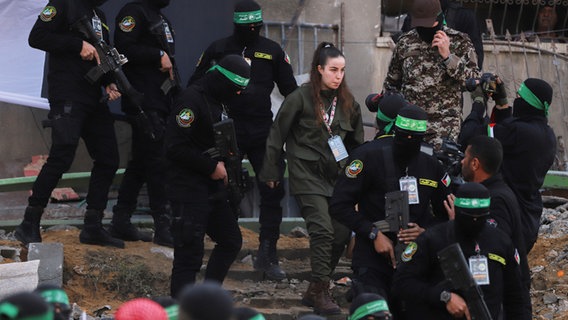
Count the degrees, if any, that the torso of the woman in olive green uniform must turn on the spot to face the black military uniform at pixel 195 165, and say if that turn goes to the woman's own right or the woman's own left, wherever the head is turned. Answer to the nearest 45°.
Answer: approximately 90° to the woman's own right

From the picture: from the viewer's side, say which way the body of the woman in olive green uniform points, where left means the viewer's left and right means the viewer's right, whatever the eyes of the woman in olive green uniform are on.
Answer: facing the viewer and to the right of the viewer

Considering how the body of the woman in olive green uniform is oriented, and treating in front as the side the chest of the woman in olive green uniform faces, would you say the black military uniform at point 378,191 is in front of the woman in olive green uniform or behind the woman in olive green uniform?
in front

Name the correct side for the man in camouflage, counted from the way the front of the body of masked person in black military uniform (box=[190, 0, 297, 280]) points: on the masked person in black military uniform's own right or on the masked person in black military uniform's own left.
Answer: on the masked person in black military uniform's own left

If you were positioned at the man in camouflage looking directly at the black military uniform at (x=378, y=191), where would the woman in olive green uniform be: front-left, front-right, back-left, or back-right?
front-right

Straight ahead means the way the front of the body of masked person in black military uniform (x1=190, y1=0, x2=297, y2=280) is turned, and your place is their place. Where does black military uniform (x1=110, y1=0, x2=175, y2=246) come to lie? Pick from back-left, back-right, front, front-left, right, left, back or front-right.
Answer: right

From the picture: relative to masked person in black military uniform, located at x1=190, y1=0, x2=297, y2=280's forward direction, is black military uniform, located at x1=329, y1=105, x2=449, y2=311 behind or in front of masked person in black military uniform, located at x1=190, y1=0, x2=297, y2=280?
in front

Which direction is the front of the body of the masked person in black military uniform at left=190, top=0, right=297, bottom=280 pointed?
toward the camera
